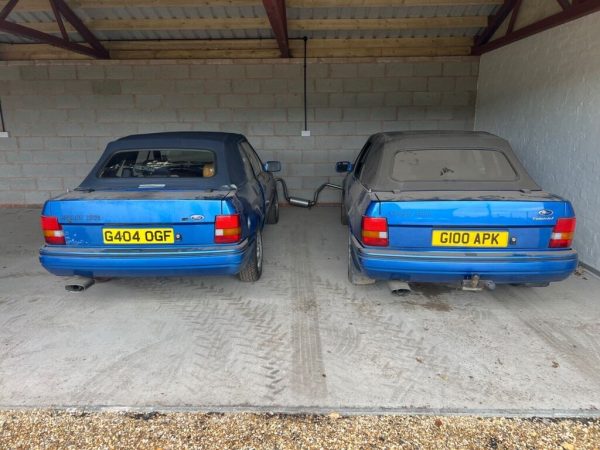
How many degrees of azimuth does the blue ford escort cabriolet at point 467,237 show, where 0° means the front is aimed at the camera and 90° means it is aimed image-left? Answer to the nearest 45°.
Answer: approximately 180°

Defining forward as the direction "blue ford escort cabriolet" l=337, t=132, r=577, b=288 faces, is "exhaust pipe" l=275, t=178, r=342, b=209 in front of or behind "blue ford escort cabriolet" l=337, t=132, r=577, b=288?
in front

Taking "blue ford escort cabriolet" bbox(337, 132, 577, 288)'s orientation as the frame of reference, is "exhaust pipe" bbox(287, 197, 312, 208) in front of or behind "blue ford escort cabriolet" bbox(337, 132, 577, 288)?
in front

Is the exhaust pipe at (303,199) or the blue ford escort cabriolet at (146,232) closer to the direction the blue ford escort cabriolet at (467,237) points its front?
the exhaust pipe

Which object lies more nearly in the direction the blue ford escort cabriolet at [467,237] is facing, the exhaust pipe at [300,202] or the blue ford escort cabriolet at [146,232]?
the exhaust pipe

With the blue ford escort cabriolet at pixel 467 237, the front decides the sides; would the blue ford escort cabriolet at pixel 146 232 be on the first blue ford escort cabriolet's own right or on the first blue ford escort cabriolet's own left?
on the first blue ford escort cabriolet's own left
